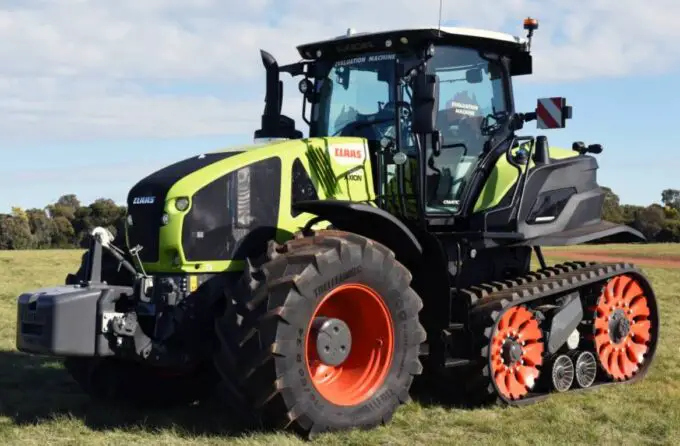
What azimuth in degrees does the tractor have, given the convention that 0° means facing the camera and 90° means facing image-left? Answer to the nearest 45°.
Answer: approximately 45°
